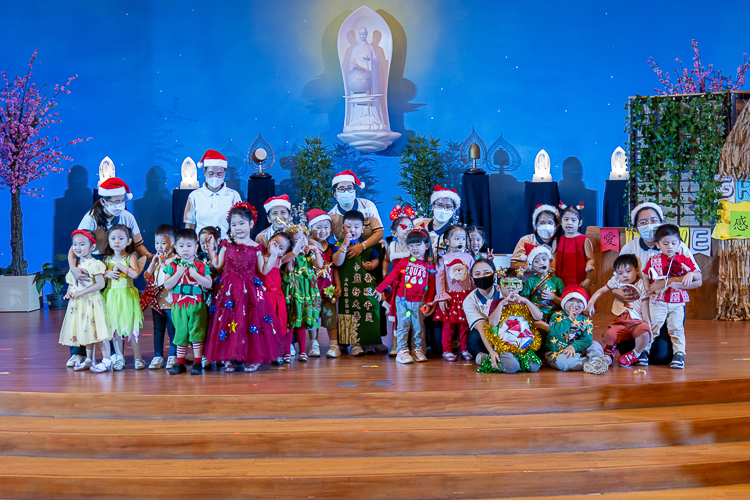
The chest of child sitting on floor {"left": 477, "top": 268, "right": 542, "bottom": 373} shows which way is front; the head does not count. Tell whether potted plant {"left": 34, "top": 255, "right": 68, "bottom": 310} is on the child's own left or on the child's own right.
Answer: on the child's own right

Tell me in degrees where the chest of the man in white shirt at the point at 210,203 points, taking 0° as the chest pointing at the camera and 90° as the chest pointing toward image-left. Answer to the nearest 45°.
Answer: approximately 0°

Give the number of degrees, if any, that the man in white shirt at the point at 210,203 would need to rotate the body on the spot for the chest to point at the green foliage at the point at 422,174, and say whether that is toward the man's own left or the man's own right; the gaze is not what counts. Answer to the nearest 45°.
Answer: approximately 135° to the man's own left

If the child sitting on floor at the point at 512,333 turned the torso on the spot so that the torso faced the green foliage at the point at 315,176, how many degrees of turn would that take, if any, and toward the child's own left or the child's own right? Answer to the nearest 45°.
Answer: approximately 135° to the child's own right

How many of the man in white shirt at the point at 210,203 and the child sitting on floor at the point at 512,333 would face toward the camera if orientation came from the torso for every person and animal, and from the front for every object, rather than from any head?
2

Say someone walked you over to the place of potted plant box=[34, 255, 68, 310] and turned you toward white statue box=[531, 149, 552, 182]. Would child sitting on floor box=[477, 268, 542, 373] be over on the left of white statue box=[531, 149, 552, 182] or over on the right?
right
